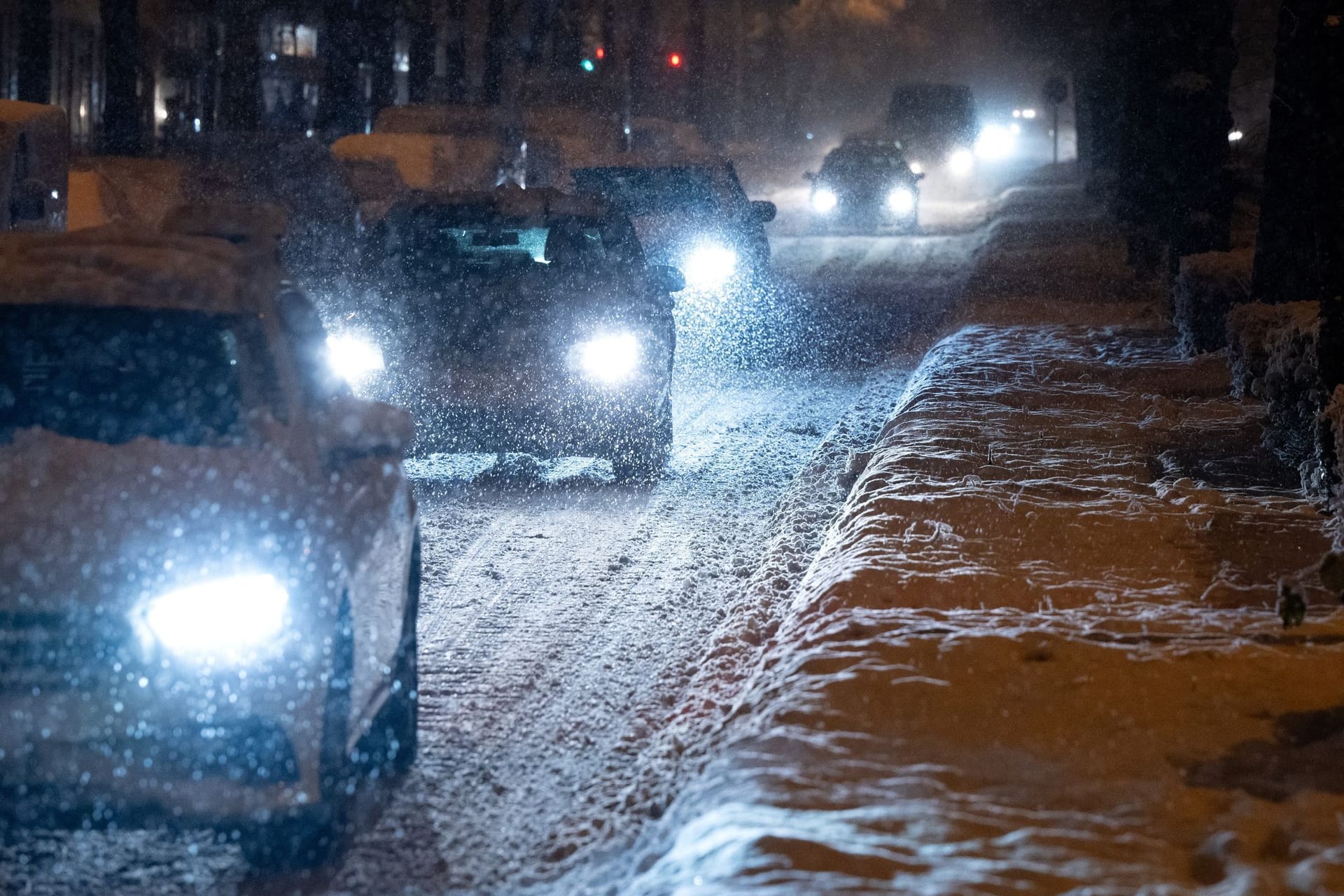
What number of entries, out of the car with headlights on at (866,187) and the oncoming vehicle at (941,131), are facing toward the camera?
2

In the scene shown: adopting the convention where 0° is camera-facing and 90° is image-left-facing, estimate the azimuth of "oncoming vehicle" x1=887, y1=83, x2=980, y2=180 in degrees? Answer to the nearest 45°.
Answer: approximately 0°

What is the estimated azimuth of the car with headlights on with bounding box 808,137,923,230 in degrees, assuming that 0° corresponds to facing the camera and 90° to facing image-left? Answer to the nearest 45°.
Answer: approximately 0°

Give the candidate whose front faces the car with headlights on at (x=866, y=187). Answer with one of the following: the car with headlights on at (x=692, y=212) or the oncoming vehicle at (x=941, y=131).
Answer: the oncoming vehicle

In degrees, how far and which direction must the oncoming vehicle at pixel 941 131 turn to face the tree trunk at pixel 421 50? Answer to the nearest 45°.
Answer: approximately 45° to its right

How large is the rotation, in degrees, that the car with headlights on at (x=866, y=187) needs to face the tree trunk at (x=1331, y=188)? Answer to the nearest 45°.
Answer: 0° — it already faces it

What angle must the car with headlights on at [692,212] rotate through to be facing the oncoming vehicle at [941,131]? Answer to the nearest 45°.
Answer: approximately 180°

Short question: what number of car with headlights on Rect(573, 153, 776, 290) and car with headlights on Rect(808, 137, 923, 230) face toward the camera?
2

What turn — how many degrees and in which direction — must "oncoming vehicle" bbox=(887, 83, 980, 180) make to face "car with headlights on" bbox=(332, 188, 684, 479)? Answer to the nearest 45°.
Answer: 0° — it already faces it
